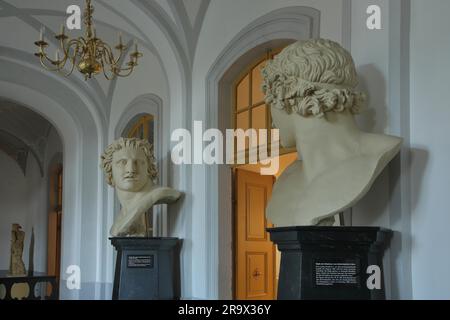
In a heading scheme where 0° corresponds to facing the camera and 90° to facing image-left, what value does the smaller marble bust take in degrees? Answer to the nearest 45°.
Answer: approximately 0°

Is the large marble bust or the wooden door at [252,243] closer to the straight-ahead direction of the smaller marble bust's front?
the large marble bust

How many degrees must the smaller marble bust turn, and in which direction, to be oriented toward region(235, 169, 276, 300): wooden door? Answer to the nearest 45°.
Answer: approximately 90° to its left

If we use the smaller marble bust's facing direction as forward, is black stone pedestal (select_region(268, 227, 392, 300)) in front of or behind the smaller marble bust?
in front

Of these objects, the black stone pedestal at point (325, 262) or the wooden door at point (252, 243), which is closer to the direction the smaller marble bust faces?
the black stone pedestal
